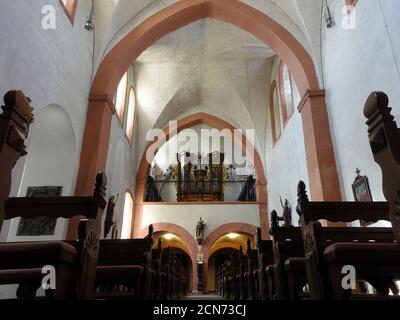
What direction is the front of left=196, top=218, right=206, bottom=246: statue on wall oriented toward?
toward the camera

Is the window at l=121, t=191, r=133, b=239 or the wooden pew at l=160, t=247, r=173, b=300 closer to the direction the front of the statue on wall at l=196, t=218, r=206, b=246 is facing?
the wooden pew

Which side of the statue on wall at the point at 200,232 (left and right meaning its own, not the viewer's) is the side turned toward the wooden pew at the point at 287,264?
front

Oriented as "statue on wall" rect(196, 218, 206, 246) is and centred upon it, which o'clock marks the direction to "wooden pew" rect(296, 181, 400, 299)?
The wooden pew is roughly at 12 o'clock from the statue on wall.

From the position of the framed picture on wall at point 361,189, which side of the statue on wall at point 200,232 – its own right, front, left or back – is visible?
front

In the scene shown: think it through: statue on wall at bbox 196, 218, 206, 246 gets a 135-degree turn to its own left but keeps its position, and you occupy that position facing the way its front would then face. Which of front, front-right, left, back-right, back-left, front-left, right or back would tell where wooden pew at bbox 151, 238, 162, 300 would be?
back-right

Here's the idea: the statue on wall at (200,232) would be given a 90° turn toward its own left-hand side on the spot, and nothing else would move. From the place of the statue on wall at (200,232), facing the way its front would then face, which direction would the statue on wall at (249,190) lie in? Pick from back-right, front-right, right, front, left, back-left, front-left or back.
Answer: front-left

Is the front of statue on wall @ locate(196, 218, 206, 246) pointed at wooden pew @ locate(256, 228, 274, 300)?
yes

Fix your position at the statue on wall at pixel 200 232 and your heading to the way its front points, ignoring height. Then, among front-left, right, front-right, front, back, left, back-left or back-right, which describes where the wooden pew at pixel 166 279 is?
front

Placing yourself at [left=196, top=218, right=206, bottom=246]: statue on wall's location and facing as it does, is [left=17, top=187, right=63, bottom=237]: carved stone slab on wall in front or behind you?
in front

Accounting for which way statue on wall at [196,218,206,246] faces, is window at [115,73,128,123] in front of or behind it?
in front

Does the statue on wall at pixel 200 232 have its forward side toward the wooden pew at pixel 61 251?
yes

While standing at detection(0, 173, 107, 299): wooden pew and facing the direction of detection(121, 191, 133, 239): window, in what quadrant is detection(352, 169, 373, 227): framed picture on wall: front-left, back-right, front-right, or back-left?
front-right
